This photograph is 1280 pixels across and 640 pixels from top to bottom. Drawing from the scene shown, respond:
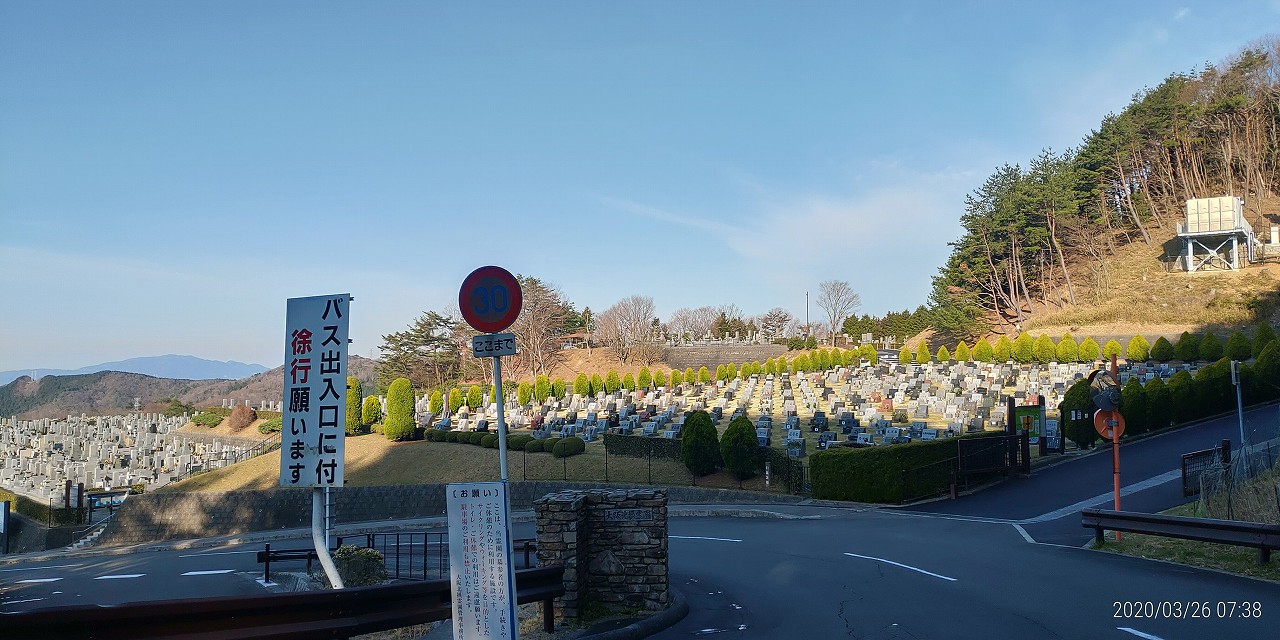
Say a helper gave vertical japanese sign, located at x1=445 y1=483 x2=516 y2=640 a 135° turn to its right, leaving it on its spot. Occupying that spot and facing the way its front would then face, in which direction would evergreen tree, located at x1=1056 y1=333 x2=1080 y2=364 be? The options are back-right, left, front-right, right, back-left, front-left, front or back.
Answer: right

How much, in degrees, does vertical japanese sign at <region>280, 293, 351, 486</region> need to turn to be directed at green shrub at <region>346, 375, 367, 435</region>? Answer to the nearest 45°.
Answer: approximately 180°

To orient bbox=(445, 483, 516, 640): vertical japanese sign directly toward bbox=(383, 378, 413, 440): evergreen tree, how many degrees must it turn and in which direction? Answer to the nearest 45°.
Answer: approximately 180°

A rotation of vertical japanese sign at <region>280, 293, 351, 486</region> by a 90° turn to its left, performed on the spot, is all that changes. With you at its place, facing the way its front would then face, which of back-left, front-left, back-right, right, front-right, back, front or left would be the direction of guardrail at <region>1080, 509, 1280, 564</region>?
front

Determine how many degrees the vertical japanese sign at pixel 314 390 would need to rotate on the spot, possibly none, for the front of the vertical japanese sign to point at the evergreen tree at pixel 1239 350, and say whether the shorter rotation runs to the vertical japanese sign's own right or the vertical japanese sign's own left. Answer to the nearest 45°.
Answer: approximately 135° to the vertical japanese sign's own left

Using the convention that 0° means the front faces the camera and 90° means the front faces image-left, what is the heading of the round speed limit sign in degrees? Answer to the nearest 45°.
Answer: approximately 0°

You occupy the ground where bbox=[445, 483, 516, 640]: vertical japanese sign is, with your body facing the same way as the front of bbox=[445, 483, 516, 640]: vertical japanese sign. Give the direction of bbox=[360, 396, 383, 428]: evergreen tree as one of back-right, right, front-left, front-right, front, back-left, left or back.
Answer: back

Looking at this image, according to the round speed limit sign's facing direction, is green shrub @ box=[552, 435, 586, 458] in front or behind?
behind

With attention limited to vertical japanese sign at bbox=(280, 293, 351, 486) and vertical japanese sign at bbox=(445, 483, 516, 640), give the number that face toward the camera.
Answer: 2

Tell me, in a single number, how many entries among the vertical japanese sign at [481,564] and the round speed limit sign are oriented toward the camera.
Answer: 2

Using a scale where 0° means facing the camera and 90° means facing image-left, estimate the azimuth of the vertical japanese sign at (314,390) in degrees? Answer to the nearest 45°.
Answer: approximately 0°

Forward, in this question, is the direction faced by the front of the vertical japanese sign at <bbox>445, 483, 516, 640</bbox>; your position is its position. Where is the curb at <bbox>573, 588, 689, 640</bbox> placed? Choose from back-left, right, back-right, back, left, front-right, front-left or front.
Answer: back-left
